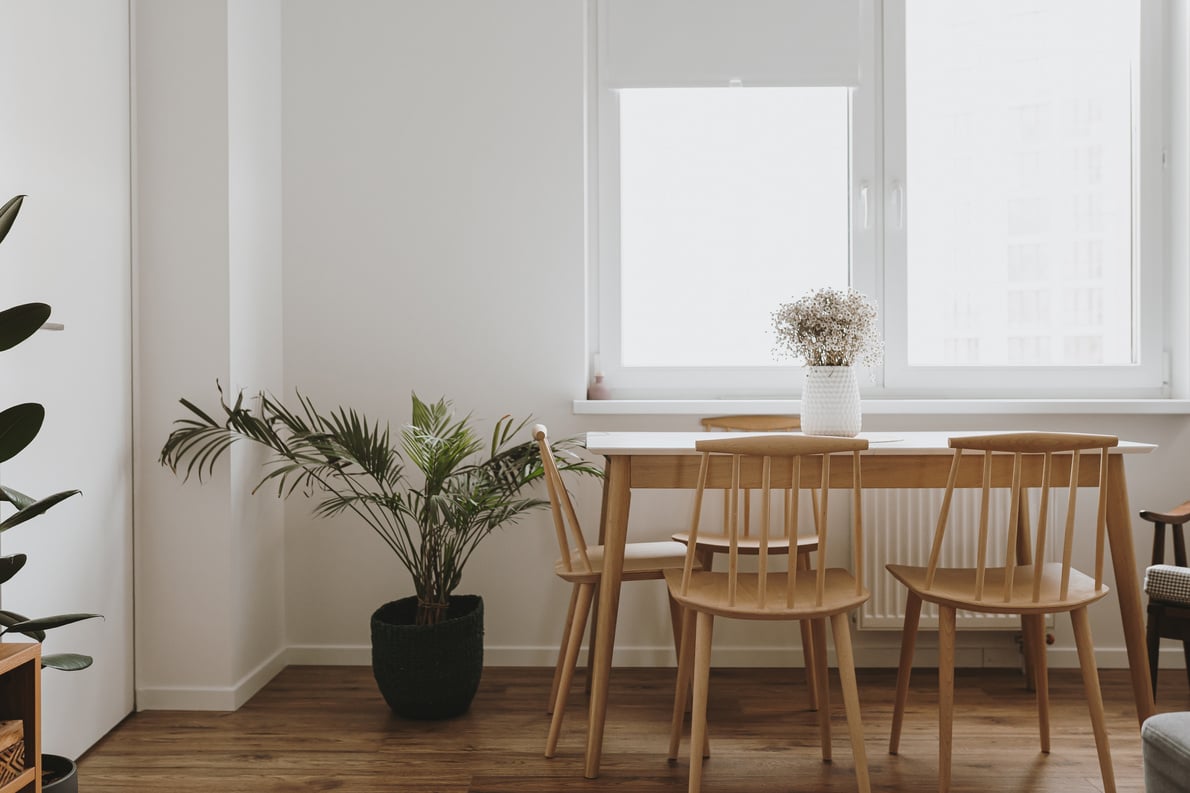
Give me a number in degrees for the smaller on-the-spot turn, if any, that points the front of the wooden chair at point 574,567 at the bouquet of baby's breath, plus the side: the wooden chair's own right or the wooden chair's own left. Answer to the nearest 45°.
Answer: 0° — it already faces it

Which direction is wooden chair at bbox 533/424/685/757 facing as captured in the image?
to the viewer's right

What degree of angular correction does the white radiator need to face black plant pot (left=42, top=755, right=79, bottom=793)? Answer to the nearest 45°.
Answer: approximately 45° to its right

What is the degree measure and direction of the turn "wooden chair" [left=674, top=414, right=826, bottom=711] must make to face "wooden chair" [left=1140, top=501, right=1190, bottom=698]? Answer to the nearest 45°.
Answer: approximately 90° to its left

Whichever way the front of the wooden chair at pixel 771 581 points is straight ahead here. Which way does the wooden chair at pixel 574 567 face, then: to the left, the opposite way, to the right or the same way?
to the right

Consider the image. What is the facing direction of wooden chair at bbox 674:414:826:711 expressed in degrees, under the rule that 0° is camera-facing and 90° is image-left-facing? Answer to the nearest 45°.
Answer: approximately 0°

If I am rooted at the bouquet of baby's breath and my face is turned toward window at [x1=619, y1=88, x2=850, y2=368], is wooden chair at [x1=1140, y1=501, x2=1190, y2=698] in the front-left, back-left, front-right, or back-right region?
back-right

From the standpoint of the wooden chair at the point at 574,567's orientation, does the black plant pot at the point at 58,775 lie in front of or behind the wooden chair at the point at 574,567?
behind

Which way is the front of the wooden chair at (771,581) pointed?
away from the camera

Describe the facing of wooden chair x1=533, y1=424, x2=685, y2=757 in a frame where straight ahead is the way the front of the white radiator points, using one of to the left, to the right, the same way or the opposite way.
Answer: to the left

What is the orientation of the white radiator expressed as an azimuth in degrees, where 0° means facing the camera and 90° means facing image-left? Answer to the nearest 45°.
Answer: approximately 0°

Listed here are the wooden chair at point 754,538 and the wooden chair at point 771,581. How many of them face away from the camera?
1
